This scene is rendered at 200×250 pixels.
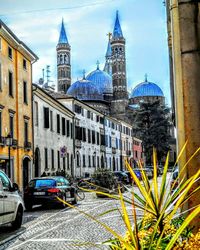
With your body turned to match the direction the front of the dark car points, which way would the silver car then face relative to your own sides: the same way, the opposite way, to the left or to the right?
the same way

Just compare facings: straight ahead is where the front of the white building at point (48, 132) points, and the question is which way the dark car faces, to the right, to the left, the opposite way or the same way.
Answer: to the left

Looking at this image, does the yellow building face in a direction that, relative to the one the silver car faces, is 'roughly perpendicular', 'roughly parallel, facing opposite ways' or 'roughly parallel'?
roughly perpendicular

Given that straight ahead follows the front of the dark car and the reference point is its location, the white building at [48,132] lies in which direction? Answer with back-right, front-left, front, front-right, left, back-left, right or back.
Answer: front-left

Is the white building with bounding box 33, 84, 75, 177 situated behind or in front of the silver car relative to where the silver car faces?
in front

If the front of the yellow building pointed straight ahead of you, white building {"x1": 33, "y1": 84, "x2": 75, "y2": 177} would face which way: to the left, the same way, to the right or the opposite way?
the same way

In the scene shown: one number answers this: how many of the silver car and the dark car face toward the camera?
0

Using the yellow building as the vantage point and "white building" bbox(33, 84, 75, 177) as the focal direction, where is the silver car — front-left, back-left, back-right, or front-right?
back-right

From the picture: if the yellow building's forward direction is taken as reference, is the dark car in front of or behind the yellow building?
in front

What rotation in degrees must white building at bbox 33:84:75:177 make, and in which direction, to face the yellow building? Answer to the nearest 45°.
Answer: approximately 45° to its right

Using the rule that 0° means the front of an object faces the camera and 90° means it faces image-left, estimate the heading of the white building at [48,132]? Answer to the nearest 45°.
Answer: approximately 315°

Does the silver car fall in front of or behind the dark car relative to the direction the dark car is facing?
behind

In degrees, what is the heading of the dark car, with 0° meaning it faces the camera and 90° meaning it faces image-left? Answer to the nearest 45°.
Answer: approximately 225°

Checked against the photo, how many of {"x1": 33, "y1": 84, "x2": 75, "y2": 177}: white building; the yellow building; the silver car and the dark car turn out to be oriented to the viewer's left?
0

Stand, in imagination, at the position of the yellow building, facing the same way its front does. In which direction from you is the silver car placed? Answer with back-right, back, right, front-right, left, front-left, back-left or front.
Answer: front-right

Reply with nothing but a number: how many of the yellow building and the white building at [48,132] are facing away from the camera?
0

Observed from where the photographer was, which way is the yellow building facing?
facing the viewer and to the right of the viewer
